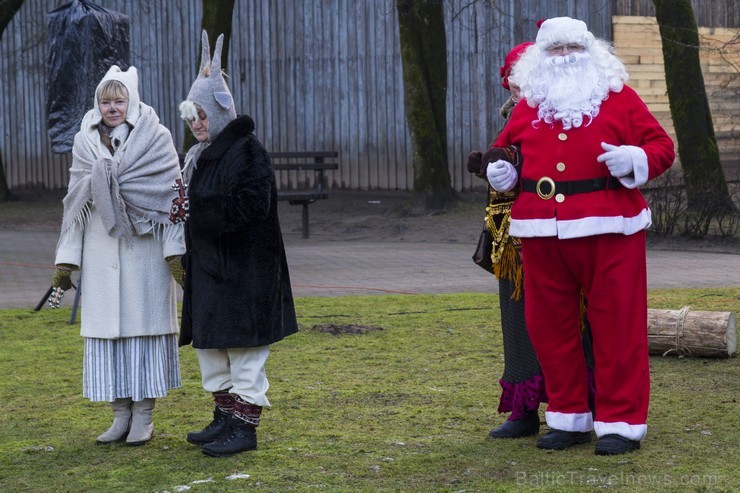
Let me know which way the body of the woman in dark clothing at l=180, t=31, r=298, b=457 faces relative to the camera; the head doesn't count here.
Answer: to the viewer's left

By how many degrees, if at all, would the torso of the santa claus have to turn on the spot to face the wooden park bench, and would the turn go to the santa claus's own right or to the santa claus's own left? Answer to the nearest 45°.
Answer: approximately 135° to the santa claus's own right

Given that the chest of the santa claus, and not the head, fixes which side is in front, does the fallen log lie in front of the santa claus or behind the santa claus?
behind

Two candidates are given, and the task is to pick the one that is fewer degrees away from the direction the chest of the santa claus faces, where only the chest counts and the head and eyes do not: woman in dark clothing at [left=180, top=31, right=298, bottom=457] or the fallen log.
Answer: the woman in dark clothing

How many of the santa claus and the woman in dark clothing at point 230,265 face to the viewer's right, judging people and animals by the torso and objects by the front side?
0

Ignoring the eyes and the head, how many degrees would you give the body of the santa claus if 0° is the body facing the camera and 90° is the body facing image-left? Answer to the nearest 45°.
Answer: approximately 45°

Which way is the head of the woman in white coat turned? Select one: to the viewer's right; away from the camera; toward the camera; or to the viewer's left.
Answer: toward the camera

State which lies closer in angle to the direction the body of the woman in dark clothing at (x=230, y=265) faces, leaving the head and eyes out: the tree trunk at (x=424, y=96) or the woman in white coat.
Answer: the woman in white coat

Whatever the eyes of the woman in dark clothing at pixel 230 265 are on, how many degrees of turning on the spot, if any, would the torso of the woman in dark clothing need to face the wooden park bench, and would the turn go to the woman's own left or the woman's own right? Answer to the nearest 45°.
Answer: approximately 90° to the woman's own right

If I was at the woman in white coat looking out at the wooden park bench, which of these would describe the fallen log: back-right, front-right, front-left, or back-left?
front-right

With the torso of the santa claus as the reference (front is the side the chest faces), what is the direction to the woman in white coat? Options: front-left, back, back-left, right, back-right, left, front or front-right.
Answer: front-right
